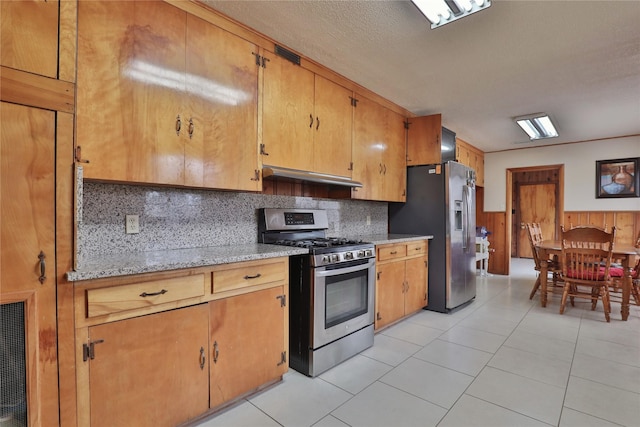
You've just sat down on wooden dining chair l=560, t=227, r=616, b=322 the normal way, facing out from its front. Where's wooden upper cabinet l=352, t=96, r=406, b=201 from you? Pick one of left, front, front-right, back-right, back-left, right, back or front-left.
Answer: back-left

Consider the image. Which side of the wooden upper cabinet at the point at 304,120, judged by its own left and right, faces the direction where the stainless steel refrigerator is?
left

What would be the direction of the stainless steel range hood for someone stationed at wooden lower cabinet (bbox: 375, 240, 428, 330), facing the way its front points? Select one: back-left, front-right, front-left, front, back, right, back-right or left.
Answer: right

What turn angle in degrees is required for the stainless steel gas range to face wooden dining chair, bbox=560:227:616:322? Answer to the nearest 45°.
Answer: approximately 45° to its left

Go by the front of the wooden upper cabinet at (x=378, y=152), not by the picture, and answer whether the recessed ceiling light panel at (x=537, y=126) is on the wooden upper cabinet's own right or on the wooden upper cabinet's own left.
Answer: on the wooden upper cabinet's own left

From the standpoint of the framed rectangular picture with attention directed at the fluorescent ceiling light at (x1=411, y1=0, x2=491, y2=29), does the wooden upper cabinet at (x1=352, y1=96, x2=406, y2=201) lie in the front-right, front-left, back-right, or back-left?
front-right

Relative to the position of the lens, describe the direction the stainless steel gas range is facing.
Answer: facing the viewer and to the right of the viewer

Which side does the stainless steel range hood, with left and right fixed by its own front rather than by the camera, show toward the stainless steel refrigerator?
left

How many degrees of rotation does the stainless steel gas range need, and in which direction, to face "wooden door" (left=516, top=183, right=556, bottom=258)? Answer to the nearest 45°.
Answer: approximately 90° to its left

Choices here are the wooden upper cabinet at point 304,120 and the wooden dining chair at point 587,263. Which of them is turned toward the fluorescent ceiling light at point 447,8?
the wooden upper cabinet

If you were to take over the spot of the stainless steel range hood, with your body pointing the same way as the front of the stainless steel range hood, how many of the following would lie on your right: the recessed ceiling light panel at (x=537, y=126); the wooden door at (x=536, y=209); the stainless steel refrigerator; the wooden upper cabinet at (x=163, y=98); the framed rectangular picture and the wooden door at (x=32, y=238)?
2

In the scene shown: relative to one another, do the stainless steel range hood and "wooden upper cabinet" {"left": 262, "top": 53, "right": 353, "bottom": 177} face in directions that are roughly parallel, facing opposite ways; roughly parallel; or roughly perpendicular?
roughly parallel

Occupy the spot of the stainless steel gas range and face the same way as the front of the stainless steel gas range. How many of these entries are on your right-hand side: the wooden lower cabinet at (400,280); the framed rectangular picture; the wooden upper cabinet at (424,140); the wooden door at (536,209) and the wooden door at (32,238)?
1

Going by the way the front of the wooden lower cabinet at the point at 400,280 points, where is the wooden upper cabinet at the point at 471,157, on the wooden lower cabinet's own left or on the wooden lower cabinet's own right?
on the wooden lower cabinet's own left

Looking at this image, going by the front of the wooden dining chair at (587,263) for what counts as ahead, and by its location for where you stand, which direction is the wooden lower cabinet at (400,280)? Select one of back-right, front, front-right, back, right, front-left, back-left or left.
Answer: back-left

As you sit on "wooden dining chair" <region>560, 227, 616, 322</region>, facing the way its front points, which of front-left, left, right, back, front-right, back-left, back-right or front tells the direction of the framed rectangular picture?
front

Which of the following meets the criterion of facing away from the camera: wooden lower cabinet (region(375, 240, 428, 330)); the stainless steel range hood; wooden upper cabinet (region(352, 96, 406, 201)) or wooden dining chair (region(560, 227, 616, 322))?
the wooden dining chair

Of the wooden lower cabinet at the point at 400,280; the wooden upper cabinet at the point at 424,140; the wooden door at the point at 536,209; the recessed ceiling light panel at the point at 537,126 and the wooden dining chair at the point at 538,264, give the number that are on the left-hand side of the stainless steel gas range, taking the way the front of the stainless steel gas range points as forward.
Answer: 5
